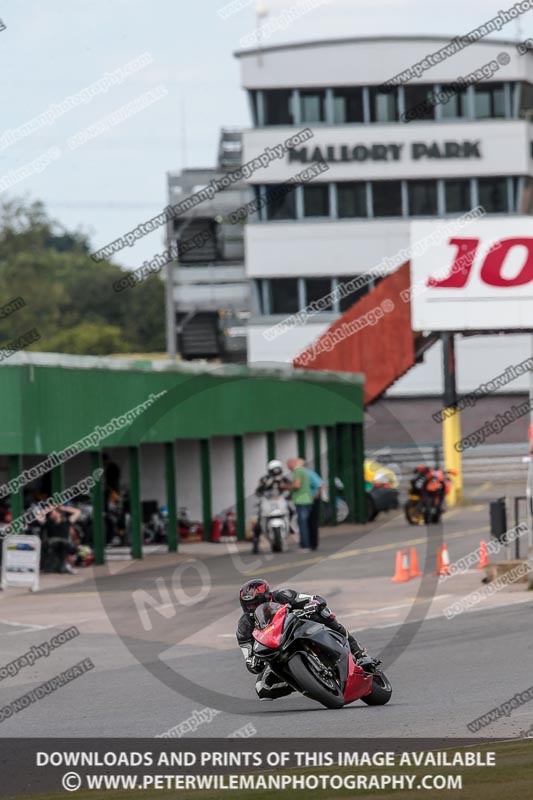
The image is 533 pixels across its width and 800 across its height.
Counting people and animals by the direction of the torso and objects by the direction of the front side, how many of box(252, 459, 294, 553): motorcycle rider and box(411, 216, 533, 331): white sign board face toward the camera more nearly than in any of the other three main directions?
2

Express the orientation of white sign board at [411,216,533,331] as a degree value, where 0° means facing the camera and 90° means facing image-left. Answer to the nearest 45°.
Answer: approximately 0°

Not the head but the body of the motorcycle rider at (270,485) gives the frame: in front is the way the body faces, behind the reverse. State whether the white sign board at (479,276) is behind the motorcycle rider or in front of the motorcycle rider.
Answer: behind

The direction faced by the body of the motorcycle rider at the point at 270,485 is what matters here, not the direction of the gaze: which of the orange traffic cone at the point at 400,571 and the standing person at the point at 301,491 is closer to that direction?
the orange traffic cone

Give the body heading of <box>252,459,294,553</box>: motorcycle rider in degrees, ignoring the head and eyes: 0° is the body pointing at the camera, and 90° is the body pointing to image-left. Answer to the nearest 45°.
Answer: approximately 0°

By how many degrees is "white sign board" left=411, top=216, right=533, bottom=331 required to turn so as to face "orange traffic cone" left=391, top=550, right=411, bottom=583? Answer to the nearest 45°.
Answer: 0° — it already faces it

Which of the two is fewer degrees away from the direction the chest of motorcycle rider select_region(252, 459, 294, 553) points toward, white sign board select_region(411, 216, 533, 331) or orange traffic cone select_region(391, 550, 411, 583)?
the orange traffic cone

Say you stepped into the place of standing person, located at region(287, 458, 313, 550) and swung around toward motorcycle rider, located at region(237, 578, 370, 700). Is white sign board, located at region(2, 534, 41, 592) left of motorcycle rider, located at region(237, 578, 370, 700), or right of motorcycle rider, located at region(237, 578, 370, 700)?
right

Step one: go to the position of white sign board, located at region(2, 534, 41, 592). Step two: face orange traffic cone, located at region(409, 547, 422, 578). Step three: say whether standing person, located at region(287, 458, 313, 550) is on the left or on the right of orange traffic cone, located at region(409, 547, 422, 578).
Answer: left
